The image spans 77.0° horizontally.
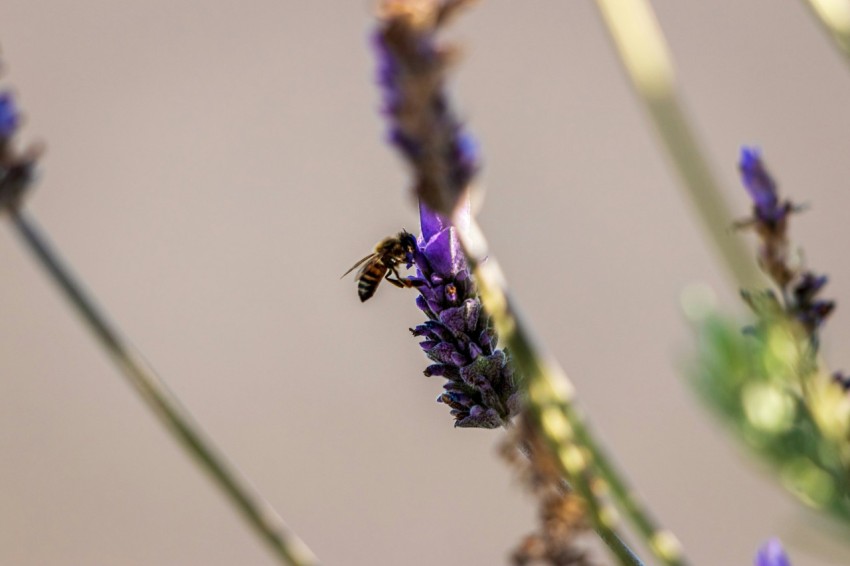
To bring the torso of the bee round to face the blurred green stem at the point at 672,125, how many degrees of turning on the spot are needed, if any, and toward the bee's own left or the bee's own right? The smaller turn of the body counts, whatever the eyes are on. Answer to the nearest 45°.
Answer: approximately 45° to the bee's own right

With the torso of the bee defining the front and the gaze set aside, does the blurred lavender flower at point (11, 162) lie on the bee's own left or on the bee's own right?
on the bee's own right

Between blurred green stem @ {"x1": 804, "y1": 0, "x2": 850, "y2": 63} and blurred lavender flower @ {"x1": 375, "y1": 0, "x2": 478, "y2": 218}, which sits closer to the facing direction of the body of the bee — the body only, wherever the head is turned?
the blurred green stem

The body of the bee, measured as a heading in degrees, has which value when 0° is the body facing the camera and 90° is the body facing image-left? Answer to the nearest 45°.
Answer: approximately 270°

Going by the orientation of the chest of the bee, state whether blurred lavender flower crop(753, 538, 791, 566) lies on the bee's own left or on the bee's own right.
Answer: on the bee's own right

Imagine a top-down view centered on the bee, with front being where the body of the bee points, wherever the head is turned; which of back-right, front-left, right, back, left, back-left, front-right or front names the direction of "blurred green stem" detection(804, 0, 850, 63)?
front-right
